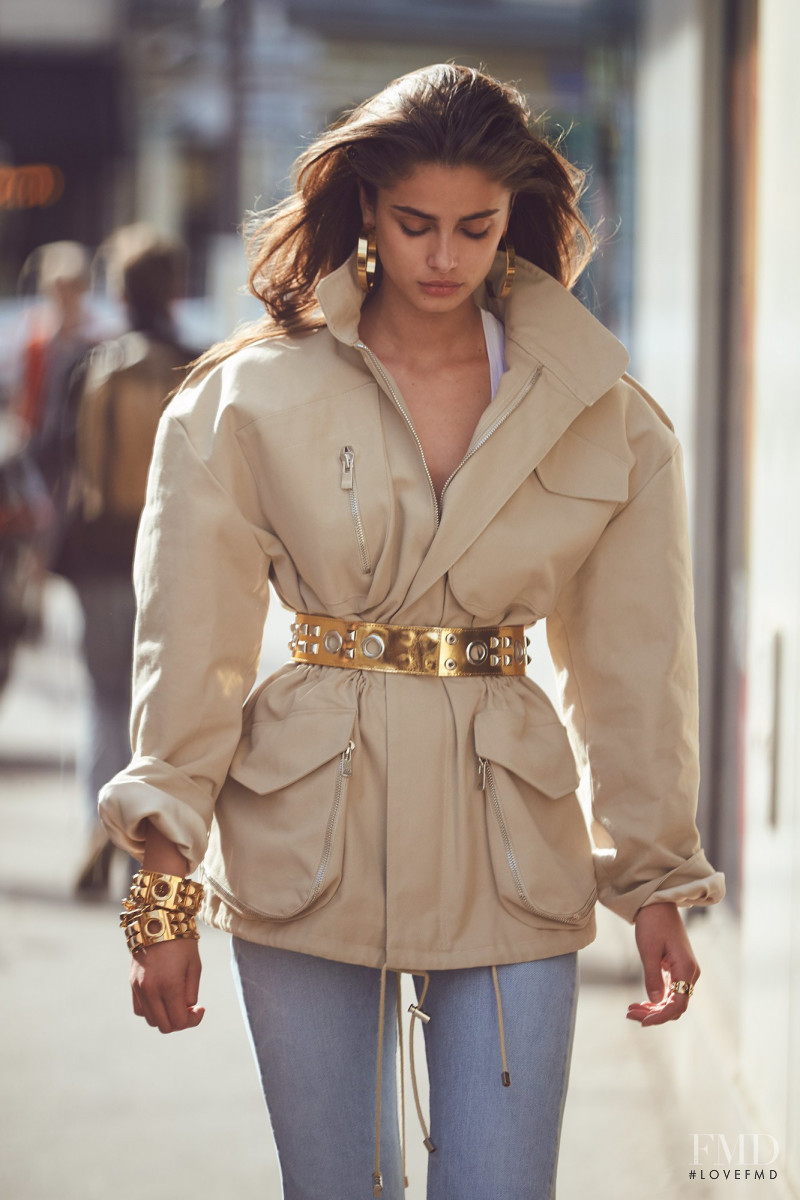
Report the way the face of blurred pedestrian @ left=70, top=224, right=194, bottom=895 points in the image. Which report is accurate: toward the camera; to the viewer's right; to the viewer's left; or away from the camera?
away from the camera

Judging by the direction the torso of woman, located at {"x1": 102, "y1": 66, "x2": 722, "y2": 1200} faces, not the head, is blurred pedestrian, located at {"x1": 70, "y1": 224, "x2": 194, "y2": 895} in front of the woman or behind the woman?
behind

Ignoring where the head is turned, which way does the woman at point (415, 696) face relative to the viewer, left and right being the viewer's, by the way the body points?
facing the viewer

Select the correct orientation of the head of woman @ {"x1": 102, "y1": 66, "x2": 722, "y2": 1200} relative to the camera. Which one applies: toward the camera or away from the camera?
toward the camera

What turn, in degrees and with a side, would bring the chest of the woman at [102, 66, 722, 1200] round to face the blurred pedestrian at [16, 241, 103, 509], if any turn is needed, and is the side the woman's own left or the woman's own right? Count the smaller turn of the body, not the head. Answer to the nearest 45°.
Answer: approximately 180°
